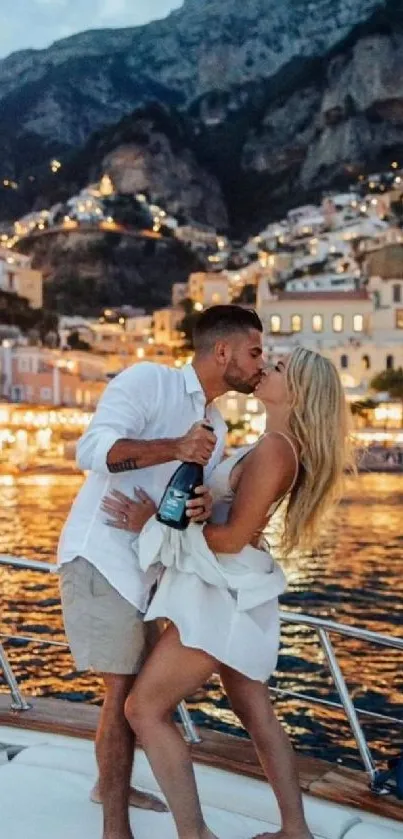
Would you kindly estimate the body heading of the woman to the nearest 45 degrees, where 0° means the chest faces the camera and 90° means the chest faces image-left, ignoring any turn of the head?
approximately 90°

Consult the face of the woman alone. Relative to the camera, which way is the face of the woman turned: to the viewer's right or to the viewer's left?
to the viewer's left

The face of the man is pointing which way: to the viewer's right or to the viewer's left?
to the viewer's right

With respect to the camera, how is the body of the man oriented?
to the viewer's right

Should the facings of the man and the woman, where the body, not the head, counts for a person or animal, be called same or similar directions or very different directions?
very different directions
